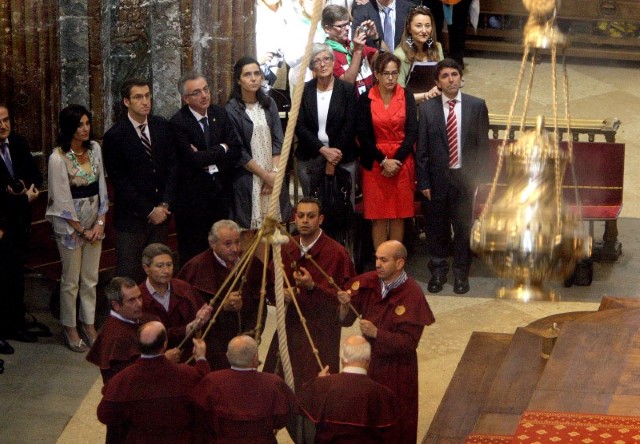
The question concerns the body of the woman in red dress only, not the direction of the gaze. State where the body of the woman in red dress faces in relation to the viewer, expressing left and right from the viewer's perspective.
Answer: facing the viewer

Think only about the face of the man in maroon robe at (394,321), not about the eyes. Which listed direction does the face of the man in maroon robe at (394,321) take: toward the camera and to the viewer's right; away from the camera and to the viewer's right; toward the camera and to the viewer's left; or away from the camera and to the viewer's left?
toward the camera and to the viewer's left

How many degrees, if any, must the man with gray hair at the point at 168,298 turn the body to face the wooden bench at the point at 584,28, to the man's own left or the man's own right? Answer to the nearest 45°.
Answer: approximately 90° to the man's own left

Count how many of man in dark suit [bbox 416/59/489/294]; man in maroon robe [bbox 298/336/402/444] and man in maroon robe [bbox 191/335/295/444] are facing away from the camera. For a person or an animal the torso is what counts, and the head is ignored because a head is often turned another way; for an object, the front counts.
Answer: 2

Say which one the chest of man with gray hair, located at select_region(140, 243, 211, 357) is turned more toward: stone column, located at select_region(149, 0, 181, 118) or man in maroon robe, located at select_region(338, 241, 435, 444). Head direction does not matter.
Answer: the man in maroon robe

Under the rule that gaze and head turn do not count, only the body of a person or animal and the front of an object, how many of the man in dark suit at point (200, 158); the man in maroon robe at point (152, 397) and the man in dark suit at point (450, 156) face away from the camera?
1

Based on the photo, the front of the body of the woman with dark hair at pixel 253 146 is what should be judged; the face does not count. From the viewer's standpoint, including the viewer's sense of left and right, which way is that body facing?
facing the viewer and to the right of the viewer

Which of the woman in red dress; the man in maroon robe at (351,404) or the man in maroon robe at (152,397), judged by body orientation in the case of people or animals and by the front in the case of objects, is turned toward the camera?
the woman in red dress

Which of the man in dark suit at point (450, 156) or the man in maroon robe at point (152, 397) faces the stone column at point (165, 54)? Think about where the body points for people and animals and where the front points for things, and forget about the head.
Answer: the man in maroon robe

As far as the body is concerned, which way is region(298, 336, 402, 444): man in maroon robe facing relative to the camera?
away from the camera

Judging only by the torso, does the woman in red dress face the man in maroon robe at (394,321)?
yes

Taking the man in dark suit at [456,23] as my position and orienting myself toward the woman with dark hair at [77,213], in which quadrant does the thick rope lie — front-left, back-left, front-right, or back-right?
front-left

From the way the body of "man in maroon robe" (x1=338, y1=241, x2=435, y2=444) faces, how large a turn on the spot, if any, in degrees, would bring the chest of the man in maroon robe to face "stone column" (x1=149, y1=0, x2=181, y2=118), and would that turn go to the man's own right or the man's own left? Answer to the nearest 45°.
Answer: approximately 90° to the man's own right

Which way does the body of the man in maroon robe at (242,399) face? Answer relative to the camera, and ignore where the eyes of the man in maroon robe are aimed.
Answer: away from the camera

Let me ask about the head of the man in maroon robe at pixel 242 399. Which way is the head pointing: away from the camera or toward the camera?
away from the camera

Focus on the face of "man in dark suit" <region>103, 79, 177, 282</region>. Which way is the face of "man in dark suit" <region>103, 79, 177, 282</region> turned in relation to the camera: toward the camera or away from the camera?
toward the camera

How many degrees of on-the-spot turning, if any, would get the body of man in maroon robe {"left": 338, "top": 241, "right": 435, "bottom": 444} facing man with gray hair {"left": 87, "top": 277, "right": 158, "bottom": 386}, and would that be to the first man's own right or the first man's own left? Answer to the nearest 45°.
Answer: approximately 45° to the first man's own right

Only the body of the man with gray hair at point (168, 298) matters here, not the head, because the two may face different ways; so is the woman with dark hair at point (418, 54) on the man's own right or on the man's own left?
on the man's own left

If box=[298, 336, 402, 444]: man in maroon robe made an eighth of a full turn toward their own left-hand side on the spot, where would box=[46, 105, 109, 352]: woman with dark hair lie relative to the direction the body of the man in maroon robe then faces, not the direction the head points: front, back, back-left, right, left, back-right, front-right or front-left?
front

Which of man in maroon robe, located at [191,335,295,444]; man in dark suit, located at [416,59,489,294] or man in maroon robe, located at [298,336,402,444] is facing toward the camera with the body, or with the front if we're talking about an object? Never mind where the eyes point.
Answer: the man in dark suit
